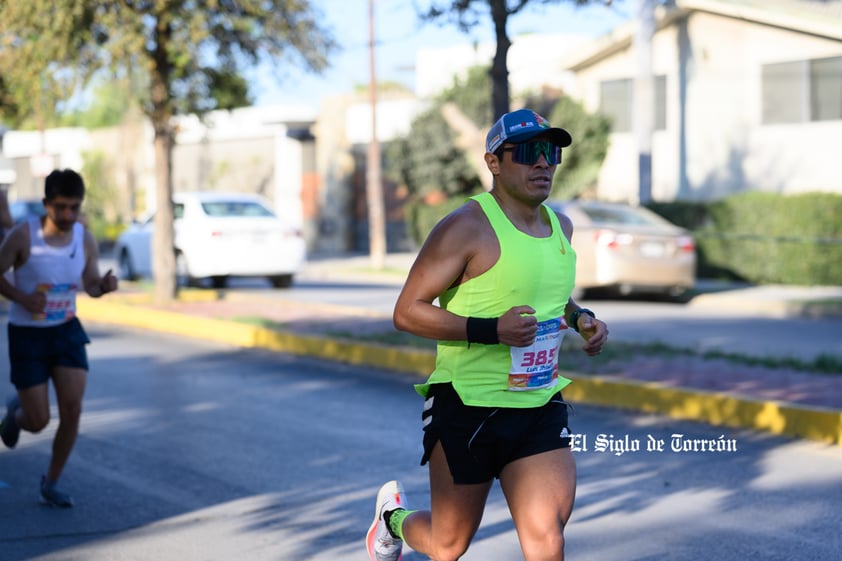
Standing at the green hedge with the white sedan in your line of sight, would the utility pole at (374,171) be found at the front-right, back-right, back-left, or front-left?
front-right

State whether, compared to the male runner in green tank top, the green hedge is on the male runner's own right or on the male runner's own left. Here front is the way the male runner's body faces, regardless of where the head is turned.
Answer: on the male runner's own left

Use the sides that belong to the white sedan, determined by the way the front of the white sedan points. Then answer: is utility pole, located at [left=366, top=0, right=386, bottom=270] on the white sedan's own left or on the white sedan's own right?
on the white sedan's own right

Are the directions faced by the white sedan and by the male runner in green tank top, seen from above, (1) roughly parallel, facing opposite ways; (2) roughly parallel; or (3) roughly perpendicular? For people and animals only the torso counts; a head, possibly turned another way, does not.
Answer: roughly parallel, facing opposite ways

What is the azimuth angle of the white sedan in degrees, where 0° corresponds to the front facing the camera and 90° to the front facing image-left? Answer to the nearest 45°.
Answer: approximately 135°
